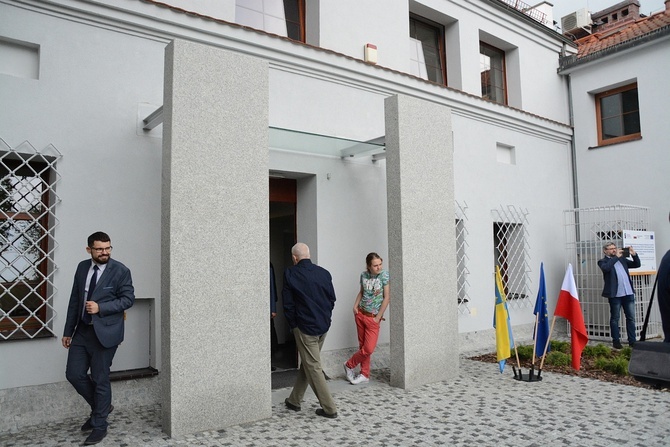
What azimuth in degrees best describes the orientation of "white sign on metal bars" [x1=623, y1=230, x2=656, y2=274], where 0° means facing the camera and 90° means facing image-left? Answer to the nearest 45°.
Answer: approximately 45°

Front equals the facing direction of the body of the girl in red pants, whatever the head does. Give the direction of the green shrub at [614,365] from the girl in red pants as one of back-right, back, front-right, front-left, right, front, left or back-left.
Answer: back-left

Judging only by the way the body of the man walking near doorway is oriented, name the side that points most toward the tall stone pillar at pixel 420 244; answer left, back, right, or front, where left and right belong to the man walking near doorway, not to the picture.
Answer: right

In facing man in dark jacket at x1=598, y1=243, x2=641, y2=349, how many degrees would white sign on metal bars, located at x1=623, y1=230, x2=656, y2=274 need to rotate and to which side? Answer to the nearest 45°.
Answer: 0° — it already faces them

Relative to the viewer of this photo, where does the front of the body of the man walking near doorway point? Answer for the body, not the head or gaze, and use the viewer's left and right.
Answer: facing away from the viewer and to the left of the viewer

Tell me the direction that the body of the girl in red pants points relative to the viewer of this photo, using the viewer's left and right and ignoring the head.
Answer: facing the viewer and to the left of the viewer

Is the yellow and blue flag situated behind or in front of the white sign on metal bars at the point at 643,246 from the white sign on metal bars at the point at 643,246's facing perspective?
in front

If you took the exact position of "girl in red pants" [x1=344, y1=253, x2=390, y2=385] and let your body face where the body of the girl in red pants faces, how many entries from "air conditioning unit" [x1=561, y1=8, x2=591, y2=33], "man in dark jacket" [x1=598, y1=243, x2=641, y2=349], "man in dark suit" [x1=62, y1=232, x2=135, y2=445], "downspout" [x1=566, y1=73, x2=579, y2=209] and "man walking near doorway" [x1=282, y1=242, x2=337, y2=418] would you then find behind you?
3

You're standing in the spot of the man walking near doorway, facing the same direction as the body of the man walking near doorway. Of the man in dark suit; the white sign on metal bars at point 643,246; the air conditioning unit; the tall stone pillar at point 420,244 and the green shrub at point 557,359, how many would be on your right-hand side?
4
